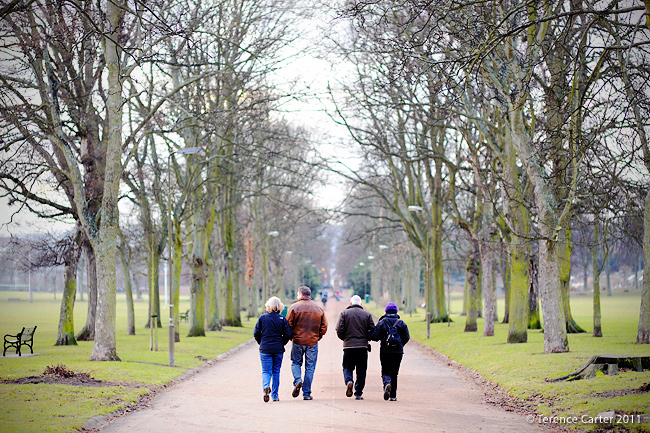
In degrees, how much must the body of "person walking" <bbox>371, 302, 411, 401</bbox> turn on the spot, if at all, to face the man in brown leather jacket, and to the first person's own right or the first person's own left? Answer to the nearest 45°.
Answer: approximately 90° to the first person's own left

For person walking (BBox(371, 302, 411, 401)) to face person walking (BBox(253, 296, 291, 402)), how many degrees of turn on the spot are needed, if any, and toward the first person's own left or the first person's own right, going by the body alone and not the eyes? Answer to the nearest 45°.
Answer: approximately 90° to the first person's own left

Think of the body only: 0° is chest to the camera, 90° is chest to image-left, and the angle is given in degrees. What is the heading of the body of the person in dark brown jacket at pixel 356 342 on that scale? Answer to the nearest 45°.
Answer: approximately 180°

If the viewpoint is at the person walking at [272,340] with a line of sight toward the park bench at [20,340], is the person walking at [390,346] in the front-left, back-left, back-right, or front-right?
back-right

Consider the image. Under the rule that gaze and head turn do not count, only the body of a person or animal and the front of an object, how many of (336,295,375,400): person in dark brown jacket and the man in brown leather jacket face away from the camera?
2

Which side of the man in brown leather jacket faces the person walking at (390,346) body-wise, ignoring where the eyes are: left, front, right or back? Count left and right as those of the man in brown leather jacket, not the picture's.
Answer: right

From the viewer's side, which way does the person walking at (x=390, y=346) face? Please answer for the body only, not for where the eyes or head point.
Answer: away from the camera

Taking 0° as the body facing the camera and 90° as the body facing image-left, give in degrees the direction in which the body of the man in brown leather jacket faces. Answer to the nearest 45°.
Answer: approximately 180°

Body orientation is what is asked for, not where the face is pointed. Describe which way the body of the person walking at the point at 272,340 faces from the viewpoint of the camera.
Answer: away from the camera
